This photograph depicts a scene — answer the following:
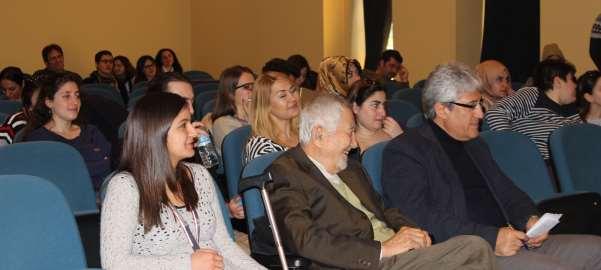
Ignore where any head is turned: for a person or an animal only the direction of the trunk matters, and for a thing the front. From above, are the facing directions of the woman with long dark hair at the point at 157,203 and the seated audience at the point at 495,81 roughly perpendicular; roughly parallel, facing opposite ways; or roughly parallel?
roughly parallel

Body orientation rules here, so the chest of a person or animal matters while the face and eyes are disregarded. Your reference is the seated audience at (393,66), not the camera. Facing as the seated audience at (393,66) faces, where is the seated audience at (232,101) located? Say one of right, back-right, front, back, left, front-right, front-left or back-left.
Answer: front-right

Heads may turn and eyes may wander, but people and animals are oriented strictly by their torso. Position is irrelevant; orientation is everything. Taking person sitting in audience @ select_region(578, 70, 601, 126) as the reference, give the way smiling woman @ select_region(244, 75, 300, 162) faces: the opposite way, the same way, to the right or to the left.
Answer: the same way

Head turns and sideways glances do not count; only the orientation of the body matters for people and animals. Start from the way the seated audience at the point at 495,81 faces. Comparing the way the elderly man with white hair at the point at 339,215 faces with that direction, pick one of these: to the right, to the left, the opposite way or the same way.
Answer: the same way

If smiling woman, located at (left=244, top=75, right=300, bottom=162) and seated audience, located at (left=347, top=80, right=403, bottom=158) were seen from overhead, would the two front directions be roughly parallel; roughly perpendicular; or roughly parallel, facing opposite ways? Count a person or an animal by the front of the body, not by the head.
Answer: roughly parallel

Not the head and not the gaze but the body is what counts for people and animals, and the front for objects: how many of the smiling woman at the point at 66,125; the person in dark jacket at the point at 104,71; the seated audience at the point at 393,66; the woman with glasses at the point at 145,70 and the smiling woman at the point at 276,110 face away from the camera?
0

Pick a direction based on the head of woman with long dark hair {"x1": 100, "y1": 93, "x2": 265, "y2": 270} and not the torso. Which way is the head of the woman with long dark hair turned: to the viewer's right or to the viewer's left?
to the viewer's right

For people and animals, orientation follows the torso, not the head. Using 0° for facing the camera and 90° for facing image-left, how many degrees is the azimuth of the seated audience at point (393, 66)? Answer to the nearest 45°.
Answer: approximately 315°

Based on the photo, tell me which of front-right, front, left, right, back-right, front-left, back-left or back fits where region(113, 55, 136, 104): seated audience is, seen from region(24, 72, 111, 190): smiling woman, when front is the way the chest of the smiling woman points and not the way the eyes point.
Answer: back-left

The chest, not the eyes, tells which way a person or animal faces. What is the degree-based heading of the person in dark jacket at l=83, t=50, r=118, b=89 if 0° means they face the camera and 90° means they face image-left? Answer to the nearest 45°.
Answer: approximately 315°

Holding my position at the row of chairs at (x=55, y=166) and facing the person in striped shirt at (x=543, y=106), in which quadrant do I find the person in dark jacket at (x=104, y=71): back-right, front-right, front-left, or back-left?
front-left

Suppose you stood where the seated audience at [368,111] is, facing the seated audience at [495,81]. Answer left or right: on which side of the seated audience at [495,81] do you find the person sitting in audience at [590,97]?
right

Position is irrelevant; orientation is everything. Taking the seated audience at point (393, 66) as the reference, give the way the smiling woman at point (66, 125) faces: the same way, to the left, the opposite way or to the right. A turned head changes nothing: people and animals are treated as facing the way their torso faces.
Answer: the same way

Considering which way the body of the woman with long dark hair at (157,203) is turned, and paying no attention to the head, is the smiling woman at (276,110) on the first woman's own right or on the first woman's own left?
on the first woman's own left
